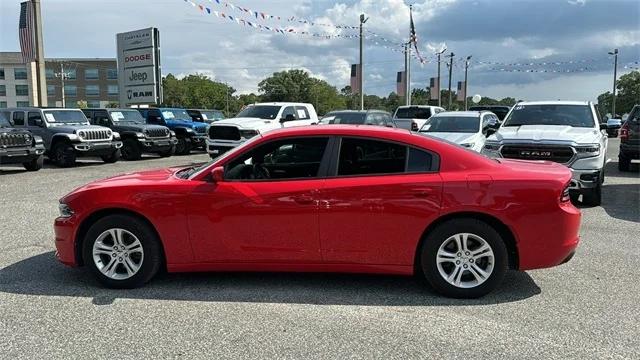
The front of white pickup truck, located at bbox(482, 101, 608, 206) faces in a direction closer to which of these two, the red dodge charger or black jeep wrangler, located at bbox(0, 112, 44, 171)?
the red dodge charger

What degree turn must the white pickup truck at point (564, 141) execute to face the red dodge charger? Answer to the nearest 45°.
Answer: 0° — it already faces it

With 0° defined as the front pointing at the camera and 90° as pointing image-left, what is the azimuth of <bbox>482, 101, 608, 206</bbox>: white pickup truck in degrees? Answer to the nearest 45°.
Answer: approximately 0°

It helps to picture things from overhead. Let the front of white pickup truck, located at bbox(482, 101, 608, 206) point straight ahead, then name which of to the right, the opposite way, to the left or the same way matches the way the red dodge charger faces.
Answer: to the right

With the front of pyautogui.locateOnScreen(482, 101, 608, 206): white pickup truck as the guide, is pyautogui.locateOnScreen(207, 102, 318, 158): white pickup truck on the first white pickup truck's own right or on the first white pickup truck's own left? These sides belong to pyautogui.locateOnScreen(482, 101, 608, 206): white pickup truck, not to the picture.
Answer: on the first white pickup truck's own right

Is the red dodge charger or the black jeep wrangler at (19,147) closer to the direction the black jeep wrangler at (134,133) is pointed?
the red dodge charger

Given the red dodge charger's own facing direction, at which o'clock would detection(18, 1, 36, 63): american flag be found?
The american flag is roughly at 2 o'clock from the red dodge charger.

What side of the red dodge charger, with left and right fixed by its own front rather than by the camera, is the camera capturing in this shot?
left

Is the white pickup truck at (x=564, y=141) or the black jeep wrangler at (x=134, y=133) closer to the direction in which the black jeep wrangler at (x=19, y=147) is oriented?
the white pickup truck

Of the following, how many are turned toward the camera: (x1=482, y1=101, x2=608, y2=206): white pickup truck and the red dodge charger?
1

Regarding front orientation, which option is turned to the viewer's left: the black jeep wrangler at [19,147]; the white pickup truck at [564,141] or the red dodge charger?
the red dodge charger

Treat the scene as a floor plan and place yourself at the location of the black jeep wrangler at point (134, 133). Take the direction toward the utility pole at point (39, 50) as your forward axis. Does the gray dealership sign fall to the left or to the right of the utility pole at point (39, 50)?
right
